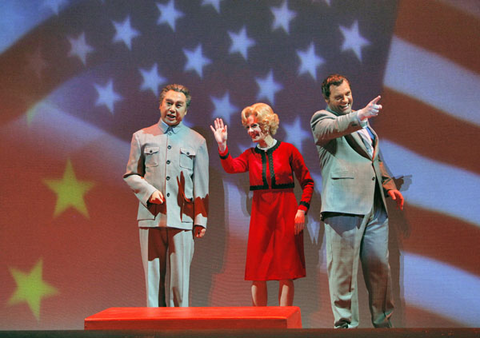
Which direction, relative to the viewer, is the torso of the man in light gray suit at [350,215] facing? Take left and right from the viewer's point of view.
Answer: facing the viewer and to the right of the viewer

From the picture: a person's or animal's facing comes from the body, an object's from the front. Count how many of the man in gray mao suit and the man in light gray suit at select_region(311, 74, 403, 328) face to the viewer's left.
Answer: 0

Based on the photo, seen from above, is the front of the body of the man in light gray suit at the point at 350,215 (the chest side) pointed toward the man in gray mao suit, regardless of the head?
no

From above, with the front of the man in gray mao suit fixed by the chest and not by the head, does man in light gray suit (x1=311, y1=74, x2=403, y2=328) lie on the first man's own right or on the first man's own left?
on the first man's own left

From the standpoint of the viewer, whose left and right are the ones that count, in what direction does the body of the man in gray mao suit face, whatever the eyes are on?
facing the viewer

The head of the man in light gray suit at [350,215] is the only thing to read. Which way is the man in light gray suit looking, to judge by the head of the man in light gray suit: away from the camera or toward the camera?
toward the camera

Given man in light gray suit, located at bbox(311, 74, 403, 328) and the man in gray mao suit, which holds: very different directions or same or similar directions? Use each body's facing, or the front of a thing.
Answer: same or similar directions

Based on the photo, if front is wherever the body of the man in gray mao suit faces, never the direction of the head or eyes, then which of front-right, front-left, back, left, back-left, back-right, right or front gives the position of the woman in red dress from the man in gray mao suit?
left
